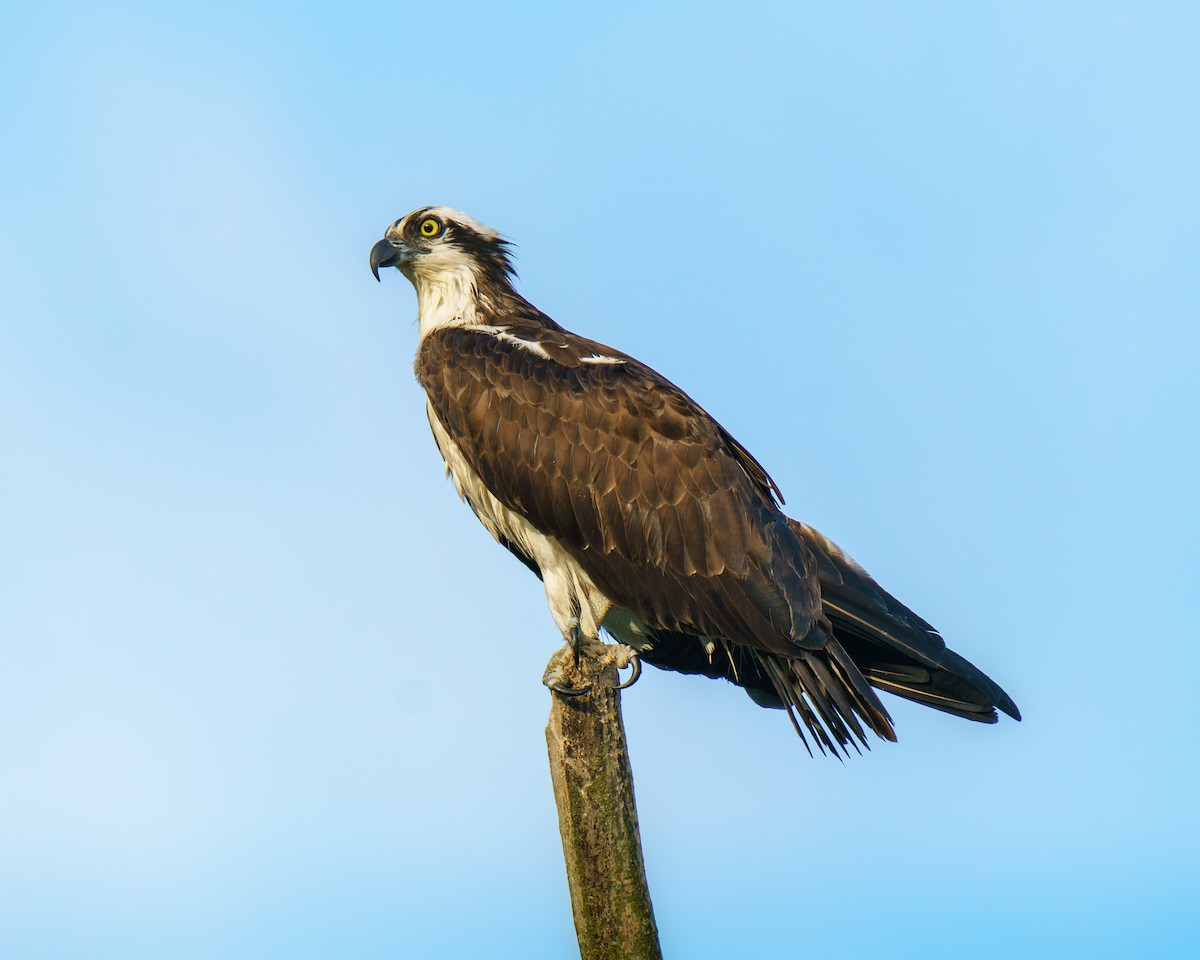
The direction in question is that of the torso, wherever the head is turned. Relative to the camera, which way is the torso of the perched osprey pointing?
to the viewer's left
